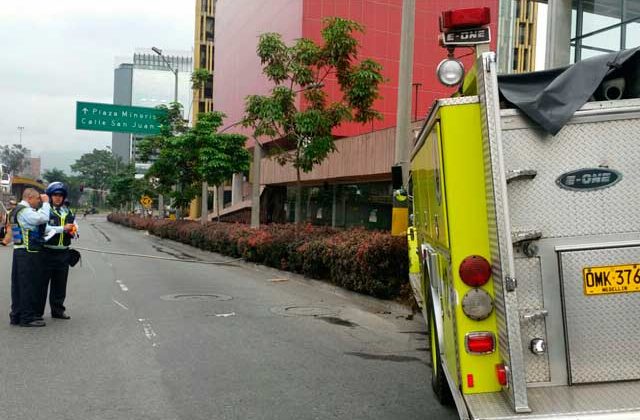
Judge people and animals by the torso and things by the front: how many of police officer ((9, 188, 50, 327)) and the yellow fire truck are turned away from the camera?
1

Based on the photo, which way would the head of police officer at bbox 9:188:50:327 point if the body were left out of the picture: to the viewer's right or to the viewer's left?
to the viewer's right

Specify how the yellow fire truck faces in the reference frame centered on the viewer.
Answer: facing away from the viewer

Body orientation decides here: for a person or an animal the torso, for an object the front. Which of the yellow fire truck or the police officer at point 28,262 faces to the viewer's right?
the police officer

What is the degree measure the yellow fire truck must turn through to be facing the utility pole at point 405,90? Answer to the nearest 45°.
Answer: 0° — it already faces it

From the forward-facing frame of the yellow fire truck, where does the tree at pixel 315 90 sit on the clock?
The tree is roughly at 11 o'clock from the yellow fire truck.

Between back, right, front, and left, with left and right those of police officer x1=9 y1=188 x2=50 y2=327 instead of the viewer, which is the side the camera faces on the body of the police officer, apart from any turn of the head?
right

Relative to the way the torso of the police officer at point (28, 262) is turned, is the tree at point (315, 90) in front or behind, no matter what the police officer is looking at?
in front

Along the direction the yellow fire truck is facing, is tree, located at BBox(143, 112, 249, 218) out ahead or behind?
ahead

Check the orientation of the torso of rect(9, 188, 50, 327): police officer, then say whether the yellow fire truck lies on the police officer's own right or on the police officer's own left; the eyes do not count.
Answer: on the police officer's own right
